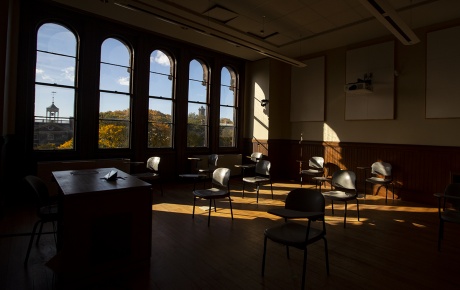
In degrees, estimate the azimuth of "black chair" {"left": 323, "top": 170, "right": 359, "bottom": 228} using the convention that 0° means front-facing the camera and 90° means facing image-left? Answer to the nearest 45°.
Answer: approximately 45°

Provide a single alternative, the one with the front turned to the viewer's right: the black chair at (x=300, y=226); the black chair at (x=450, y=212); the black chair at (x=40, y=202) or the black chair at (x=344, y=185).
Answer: the black chair at (x=40, y=202)

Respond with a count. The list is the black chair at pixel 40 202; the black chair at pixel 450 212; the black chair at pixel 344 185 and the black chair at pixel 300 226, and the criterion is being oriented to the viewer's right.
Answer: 1

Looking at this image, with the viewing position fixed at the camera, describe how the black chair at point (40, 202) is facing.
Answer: facing to the right of the viewer

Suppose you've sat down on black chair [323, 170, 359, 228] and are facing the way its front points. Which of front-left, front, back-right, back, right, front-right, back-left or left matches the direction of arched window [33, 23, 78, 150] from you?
front-right

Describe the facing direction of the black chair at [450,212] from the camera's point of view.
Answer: facing the viewer and to the left of the viewer

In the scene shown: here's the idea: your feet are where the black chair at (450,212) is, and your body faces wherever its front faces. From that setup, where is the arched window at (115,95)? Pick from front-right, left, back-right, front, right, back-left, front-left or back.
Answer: front-right

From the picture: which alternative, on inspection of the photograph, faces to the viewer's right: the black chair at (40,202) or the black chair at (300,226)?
the black chair at (40,202)

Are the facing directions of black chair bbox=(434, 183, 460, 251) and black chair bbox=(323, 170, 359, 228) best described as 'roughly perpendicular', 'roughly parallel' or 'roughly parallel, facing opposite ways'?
roughly parallel

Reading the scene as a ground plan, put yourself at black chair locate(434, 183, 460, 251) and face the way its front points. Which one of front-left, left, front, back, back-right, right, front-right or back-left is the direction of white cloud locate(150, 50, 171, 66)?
front-right

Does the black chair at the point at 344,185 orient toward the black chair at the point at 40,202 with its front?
yes

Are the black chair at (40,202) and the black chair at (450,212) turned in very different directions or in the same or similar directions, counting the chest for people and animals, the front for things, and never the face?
very different directions
